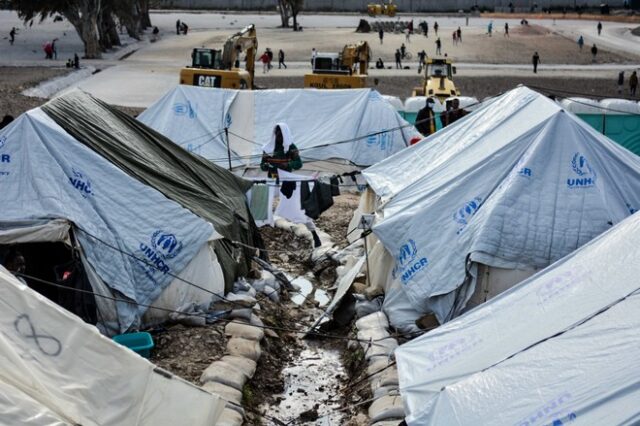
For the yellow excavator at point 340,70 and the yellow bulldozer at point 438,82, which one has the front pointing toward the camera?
the yellow bulldozer at point 438,82

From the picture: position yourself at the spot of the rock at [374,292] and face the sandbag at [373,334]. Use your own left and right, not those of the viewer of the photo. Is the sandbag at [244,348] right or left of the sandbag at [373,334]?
right

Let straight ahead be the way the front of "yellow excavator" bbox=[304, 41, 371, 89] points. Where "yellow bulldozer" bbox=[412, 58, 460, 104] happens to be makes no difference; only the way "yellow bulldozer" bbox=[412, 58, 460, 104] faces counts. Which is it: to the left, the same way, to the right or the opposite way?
to the right

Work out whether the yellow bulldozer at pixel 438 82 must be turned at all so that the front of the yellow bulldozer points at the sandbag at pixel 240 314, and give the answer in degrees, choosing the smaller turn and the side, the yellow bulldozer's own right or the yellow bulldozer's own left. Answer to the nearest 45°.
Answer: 0° — it already faces it

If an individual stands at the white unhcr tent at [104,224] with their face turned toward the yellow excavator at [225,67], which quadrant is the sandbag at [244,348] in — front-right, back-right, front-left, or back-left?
back-right

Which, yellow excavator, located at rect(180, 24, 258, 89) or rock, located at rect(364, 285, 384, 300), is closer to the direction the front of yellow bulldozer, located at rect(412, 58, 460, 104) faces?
the rock

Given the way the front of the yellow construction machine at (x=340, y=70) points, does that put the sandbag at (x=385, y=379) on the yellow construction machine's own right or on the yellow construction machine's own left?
on the yellow construction machine's own right

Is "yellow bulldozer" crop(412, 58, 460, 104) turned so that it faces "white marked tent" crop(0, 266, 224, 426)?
yes

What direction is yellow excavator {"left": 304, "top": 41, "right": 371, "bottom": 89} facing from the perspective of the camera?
to the viewer's right

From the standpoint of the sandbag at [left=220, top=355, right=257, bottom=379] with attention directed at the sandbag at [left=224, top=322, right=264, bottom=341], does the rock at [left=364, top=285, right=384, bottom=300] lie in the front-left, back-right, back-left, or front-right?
front-right

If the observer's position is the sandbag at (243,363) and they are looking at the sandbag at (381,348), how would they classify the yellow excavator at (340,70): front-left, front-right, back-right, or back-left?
front-left

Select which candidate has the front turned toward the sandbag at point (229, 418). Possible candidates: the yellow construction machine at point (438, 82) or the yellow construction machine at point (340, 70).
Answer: the yellow construction machine at point (438, 82)

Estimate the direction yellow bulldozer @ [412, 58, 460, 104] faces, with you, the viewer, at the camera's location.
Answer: facing the viewer
